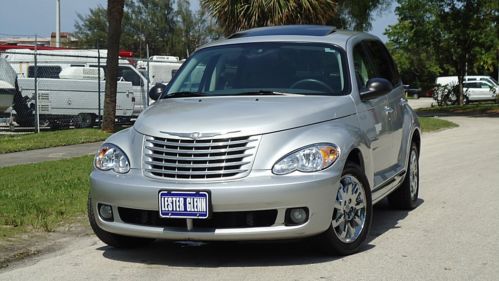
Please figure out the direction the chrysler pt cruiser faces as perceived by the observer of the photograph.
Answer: facing the viewer and to the left of the viewer

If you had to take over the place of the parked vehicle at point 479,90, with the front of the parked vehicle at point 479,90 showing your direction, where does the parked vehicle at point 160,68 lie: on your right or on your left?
on your right

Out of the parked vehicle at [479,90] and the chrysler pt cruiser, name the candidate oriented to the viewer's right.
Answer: the parked vehicle

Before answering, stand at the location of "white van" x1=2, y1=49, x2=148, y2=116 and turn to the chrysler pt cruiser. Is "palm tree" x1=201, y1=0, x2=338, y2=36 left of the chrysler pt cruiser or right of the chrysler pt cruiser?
left

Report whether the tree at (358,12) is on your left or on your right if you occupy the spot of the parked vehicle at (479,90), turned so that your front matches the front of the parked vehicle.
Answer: on your right

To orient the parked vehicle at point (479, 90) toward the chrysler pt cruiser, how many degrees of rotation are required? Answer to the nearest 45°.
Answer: approximately 90° to its right

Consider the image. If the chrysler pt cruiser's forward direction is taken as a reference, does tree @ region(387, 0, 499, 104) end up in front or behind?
behind

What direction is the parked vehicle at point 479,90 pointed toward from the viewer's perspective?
to the viewer's right

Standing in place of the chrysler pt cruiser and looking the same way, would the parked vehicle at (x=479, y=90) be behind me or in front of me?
behind

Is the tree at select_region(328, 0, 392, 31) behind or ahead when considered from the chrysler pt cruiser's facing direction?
behind
